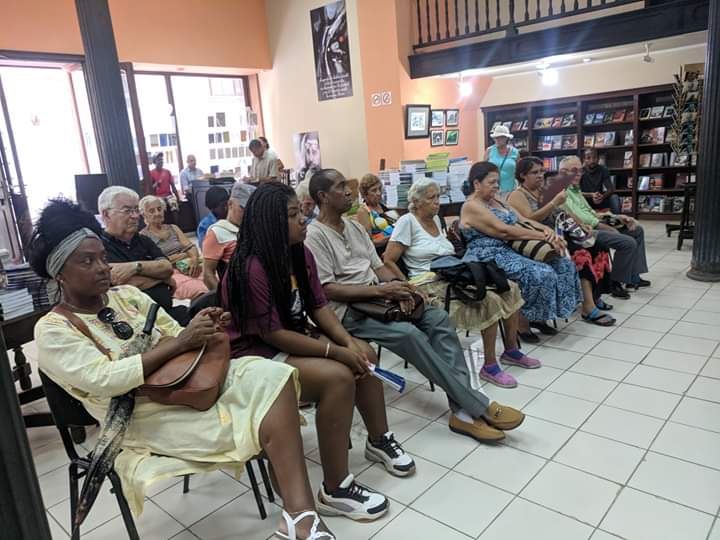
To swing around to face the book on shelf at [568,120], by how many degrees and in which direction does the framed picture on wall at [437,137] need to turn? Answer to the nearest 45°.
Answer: approximately 90° to its left

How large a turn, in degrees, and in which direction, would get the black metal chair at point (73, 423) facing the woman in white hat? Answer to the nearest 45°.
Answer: approximately 45° to its left

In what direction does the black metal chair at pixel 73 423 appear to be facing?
to the viewer's right

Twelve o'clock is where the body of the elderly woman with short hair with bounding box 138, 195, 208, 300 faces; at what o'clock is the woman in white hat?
The woman in white hat is roughly at 10 o'clock from the elderly woman with short hair.

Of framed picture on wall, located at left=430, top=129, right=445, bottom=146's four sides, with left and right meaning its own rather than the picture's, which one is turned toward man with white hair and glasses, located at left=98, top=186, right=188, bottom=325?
front

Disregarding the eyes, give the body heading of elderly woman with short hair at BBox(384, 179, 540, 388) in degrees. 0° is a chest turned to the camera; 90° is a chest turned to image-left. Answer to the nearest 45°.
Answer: approximately 315°

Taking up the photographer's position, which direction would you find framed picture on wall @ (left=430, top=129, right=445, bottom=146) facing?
facing the viewer

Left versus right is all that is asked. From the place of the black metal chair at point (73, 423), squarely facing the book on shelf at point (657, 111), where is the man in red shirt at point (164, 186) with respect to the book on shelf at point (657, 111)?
left

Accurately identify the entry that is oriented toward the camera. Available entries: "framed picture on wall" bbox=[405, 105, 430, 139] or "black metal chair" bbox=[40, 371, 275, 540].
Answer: the framed picture on wall

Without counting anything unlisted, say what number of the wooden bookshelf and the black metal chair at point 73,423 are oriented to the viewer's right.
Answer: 1

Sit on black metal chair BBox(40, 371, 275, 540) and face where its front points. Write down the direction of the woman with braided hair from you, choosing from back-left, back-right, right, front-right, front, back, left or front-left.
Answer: left

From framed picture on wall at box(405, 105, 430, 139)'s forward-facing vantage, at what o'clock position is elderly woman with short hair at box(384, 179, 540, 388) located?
The elderly woman with short hair is roughly at 12 o'clock from the framed picture on wall.
